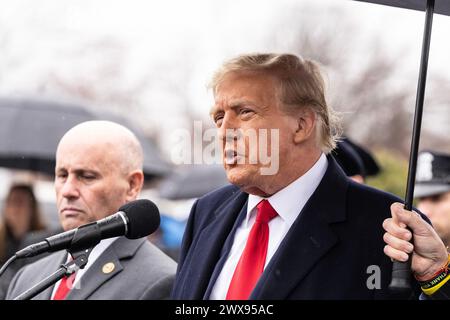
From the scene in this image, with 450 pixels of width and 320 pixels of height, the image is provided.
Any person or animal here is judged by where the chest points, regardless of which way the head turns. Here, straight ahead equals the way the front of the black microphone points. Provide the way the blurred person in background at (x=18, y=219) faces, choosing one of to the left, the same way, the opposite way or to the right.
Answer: to the right

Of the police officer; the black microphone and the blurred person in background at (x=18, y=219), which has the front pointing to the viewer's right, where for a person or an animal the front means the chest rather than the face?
the black microphone

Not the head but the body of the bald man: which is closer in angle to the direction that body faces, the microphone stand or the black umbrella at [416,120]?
the microphone stand

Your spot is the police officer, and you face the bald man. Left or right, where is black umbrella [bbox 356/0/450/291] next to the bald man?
left

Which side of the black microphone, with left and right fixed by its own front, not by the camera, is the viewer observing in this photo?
right

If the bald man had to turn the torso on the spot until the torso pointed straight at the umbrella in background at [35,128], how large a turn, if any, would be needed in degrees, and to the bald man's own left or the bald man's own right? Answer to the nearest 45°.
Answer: approximately 135° to the bald man's own right

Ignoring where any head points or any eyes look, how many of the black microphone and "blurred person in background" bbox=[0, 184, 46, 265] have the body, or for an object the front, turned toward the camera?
1

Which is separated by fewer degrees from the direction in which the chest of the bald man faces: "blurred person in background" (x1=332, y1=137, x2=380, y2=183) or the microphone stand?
the microphone stand

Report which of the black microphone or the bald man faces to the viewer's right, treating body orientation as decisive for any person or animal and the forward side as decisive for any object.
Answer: the black microphone
